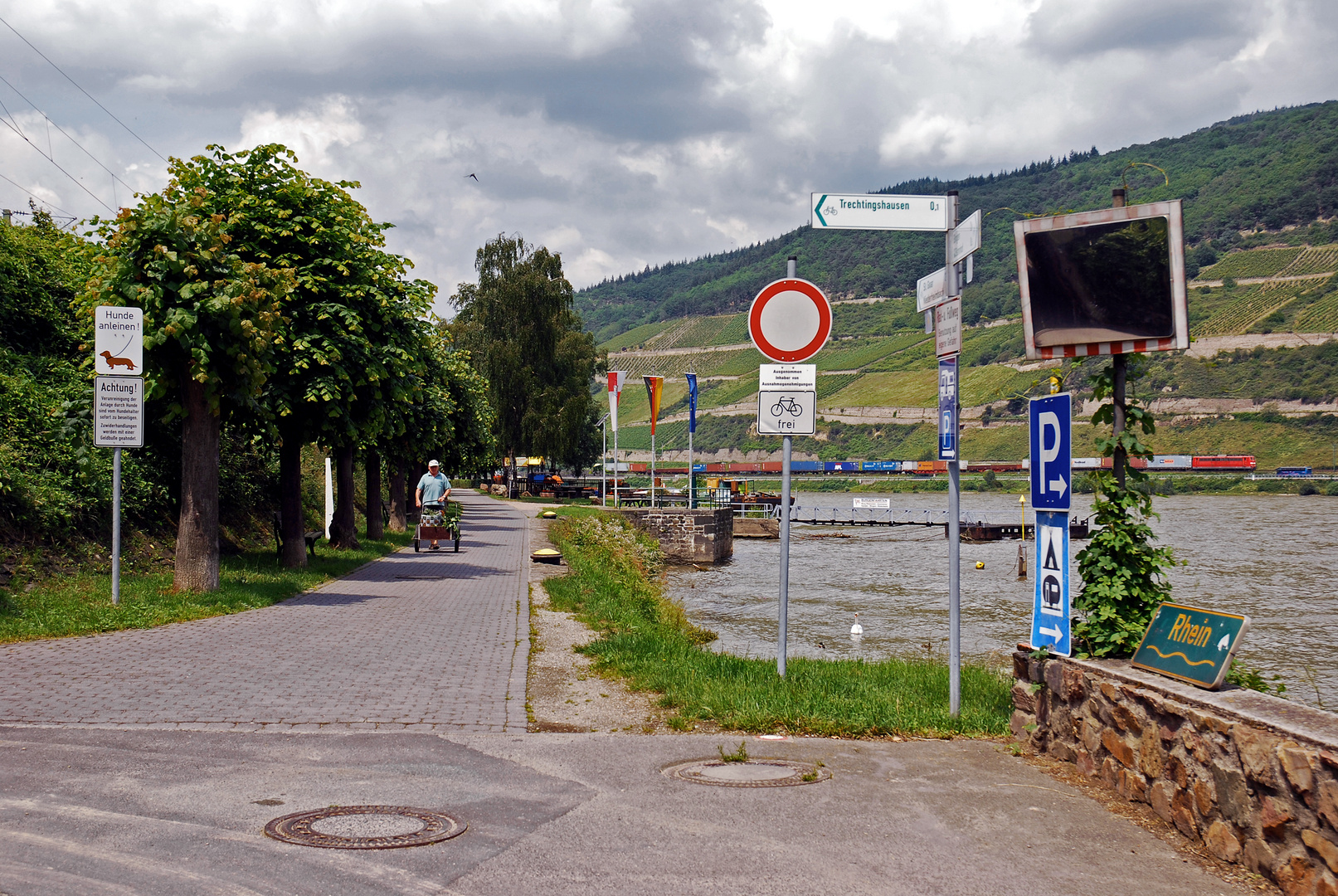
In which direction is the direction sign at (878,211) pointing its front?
toward the camera

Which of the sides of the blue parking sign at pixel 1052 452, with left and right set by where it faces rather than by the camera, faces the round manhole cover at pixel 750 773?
front

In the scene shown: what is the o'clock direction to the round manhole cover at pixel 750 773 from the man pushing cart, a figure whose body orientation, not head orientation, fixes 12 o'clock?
The round manhole cover is roughly at 12 o'clock from the man pushing cart.

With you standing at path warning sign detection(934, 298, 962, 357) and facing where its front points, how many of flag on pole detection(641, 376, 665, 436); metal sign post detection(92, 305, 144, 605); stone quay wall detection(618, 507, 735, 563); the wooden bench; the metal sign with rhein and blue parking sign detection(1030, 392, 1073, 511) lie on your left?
2

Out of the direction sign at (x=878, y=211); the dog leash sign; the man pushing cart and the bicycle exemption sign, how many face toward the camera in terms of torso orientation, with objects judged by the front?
4

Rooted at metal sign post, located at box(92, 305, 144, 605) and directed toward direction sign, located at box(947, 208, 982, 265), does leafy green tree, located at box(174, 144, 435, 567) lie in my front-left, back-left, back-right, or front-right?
back-left

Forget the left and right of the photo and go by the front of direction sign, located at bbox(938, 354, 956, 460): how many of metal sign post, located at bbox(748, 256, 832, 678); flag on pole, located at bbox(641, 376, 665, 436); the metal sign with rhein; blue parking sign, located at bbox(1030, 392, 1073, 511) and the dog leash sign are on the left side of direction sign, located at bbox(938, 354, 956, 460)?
2

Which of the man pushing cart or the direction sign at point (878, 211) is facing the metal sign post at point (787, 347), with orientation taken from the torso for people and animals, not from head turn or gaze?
the man pushing cart

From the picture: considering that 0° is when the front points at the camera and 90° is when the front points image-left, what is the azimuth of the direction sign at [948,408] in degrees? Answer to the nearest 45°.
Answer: approximately 45°

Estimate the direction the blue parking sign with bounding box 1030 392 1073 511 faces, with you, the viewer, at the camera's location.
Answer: facing the viewer and to the left of the viewer

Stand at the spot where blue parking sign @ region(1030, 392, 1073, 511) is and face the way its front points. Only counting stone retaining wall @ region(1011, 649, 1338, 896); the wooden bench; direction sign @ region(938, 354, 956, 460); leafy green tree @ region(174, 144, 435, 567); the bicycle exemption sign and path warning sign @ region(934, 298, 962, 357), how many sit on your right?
5

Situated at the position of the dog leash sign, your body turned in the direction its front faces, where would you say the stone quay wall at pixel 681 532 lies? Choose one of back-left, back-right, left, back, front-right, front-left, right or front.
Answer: back-left

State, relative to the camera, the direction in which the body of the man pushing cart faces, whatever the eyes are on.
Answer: toward the camera

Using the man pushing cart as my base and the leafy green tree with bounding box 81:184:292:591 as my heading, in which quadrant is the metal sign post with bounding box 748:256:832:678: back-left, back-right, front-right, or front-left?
front-left
